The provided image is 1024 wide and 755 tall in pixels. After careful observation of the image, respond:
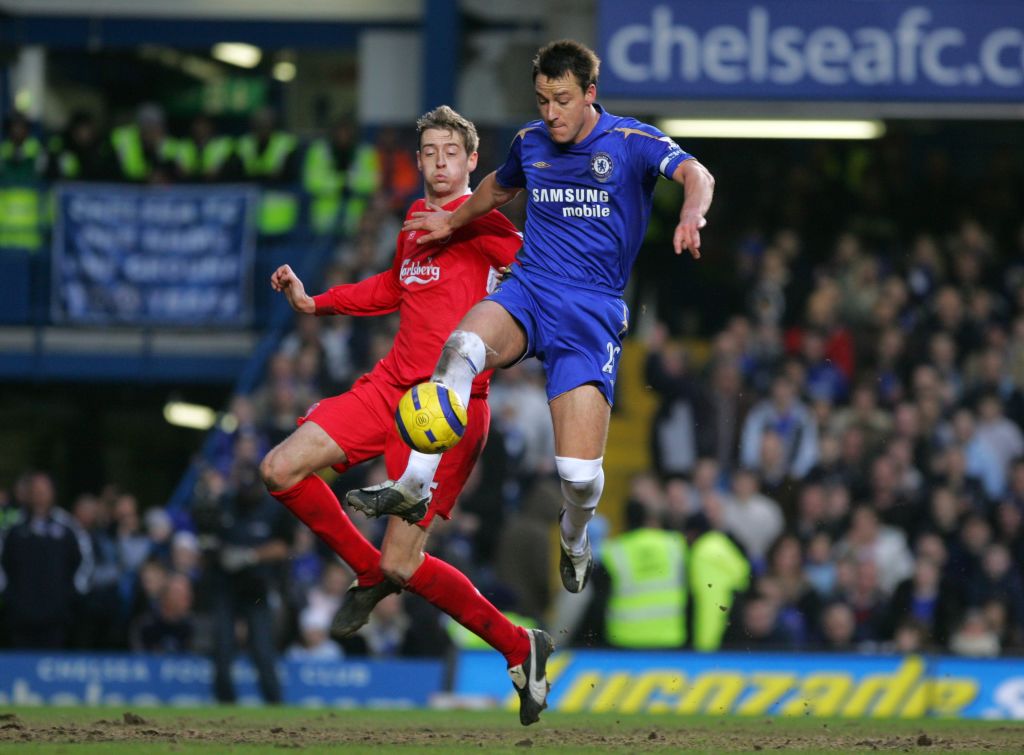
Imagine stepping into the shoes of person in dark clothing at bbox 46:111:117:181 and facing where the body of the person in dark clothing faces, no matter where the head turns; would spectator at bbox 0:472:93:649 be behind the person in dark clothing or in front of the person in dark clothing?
in front

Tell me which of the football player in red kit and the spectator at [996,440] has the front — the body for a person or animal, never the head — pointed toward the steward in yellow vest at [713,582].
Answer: the spectator

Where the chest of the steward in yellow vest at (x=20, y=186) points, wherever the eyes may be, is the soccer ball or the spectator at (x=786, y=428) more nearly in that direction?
the soccer ball

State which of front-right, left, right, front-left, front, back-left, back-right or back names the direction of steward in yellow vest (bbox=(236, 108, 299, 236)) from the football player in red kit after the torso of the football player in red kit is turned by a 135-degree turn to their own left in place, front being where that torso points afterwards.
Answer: left

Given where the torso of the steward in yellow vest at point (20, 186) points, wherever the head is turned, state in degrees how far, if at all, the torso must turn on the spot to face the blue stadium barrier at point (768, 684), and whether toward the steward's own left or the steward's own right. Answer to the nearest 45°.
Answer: approximately 45° to the steward's own left

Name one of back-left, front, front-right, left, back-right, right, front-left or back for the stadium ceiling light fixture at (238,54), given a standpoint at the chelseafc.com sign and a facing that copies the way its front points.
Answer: back-right

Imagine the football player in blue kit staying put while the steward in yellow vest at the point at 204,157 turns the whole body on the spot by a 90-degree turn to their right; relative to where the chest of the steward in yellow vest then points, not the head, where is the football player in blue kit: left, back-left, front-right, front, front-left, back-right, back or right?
left

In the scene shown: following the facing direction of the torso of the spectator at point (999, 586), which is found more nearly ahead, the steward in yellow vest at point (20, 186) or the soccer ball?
the soccer ball

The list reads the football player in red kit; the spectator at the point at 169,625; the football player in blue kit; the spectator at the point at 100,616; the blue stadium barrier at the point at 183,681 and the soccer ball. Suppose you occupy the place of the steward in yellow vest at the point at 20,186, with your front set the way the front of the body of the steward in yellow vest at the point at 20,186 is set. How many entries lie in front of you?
6

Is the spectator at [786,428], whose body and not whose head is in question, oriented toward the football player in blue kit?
yes
